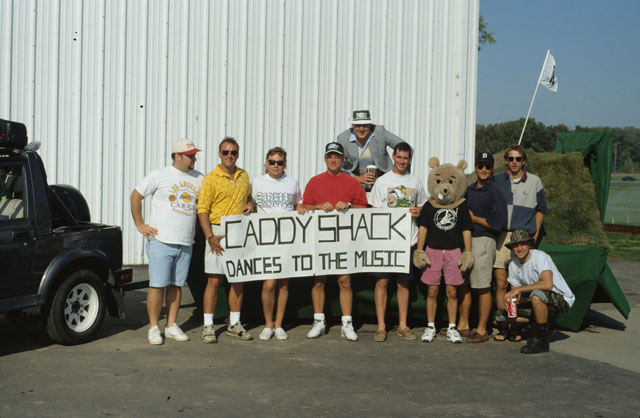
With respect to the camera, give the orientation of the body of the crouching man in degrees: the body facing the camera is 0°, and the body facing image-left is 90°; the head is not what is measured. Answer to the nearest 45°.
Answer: approximately 45°

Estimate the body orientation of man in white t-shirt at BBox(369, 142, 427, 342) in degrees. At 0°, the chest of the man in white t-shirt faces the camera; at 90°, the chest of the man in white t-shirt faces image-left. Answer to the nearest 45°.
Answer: approximately 0°

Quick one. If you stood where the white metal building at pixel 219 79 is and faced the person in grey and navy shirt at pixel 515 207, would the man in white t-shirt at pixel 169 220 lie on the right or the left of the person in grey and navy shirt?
right

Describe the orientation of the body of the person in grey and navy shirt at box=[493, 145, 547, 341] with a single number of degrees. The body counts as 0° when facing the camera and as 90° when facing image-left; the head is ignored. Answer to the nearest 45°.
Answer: approximately 0°

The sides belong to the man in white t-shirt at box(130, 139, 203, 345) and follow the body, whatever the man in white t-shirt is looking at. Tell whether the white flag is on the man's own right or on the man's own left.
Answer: on the man's own left

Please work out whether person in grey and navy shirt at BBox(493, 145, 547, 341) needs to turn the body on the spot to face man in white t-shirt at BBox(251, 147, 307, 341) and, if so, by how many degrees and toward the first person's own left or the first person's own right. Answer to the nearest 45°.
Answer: approximately 90° to the first person's own right

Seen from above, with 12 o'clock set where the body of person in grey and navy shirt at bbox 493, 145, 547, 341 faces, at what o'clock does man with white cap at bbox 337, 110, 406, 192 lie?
The man with white cap is roughly at 3 o'clock from the person in grey and navy shirt.
